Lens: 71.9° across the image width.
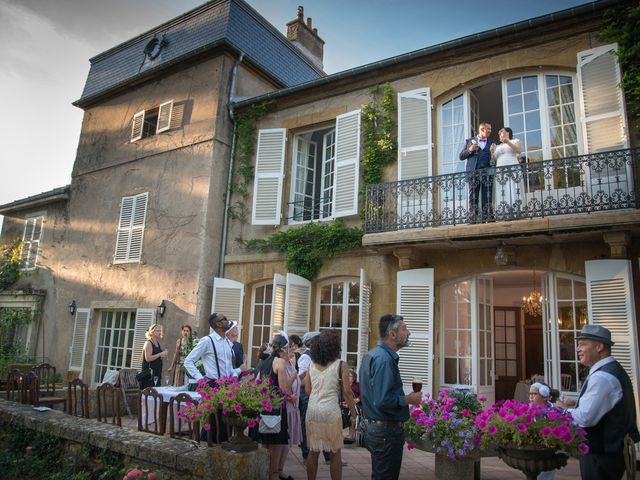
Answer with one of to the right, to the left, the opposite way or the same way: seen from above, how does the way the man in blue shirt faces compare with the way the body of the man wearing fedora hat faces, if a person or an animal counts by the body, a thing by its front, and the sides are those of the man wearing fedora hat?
the opposite way

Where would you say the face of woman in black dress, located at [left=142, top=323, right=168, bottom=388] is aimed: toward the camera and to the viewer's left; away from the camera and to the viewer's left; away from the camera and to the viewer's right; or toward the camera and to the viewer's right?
toward the camera and to the viewer's right

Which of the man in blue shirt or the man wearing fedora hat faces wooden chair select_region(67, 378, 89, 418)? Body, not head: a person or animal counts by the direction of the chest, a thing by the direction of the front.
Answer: the man wearing fedora hat

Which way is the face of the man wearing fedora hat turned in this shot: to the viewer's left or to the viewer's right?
to the viewer's left

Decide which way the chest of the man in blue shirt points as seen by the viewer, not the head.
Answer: to the viewer's right

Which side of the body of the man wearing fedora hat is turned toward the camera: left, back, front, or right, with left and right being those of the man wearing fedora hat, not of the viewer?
left

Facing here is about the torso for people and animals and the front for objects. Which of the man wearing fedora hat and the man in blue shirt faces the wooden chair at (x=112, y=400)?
the man wearing fedora hat

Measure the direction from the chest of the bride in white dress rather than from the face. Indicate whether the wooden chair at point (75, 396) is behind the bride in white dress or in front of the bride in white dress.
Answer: in front

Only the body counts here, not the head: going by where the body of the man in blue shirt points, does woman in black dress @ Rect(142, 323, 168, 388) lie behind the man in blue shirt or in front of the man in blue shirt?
behind

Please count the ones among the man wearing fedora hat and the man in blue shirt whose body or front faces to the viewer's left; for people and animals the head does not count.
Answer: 1

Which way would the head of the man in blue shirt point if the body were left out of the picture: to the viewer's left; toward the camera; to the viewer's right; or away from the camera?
to the viewer's right

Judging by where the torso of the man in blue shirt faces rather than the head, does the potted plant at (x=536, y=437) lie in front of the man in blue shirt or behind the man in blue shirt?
in front

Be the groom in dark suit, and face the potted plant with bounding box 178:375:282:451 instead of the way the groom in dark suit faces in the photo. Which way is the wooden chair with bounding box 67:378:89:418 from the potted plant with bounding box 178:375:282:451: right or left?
right

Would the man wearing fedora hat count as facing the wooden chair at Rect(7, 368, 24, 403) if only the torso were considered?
yes
